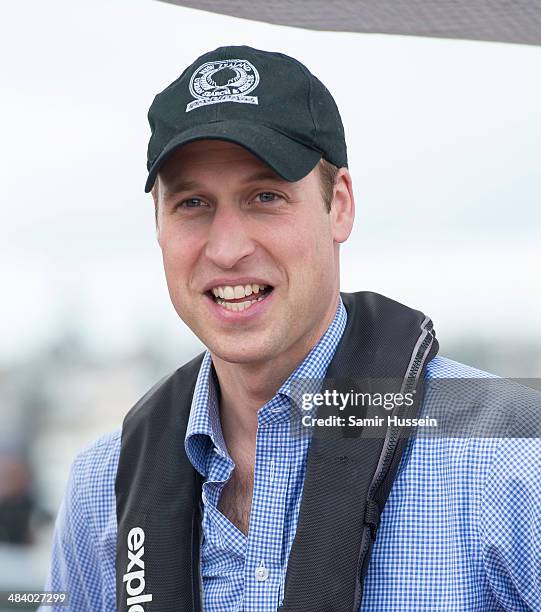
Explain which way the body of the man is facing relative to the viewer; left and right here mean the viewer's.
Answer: facing the viewer and to the left of the viewer
